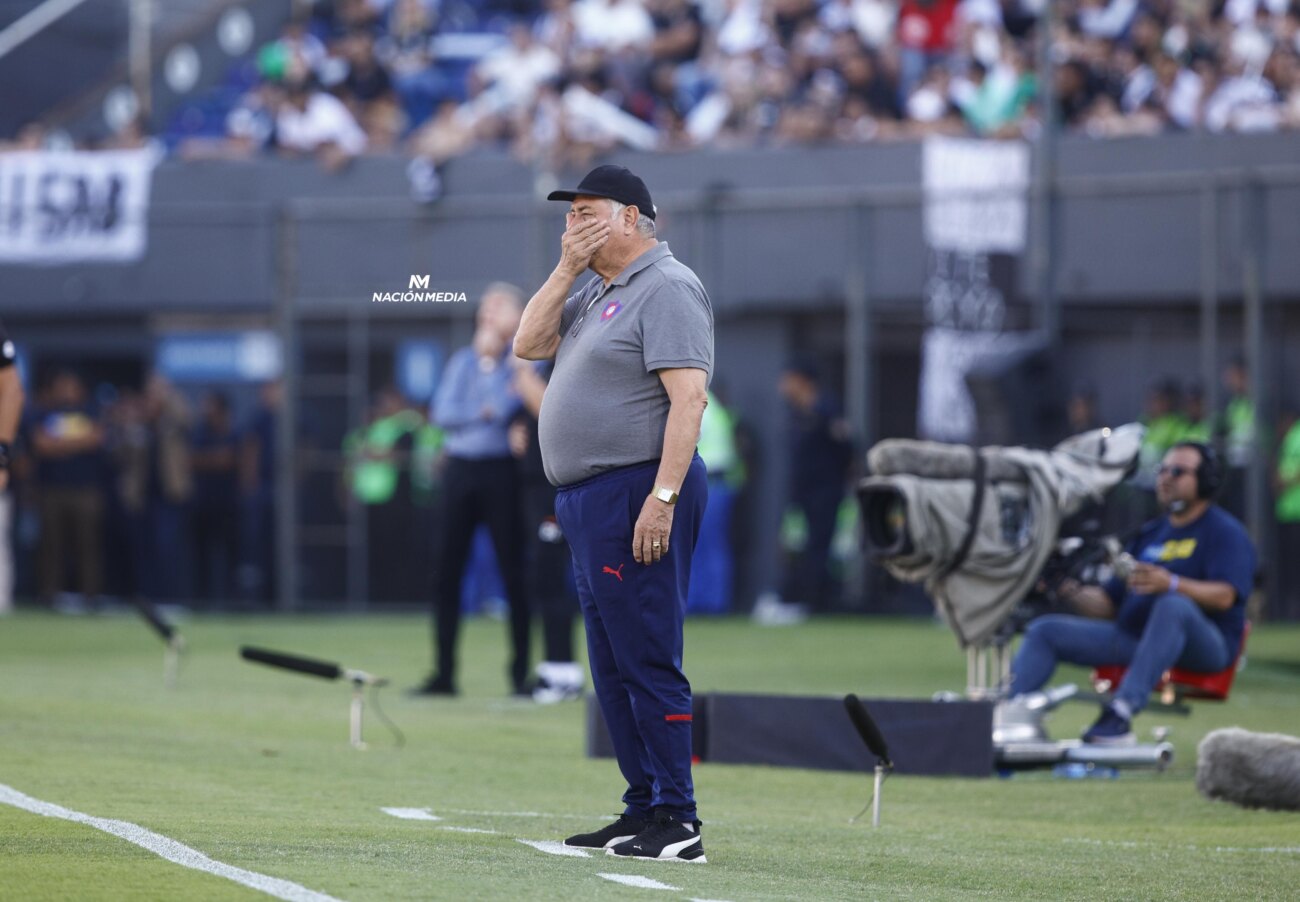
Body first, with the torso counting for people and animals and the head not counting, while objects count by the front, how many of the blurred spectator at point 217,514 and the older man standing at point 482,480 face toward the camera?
2

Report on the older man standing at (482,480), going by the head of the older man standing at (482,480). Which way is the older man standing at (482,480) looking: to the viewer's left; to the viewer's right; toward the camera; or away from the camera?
toward the camera

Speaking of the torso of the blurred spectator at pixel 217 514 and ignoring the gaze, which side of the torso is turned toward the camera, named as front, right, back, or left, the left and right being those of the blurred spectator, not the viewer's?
front

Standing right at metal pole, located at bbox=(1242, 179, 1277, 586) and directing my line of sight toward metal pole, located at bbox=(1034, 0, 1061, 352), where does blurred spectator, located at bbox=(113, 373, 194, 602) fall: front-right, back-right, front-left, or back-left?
front-left

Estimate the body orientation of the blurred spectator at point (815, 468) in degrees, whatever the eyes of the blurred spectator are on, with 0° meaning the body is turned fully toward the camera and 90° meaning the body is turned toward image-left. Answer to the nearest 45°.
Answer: approximately 45°

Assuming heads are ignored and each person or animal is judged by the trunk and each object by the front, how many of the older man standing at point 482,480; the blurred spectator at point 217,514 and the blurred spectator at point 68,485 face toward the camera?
3

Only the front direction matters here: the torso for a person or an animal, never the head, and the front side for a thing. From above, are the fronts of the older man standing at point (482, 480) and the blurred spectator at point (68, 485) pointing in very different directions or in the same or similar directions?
same or similar directions

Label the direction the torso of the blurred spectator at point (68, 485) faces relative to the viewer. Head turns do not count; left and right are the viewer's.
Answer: facing the viewer

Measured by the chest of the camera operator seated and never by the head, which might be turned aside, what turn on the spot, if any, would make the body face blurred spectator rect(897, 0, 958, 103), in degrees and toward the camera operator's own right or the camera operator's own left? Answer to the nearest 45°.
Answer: approximately 135° to the camera operator's own right

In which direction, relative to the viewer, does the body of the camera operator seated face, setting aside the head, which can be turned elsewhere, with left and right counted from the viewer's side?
facing the viewer and to the left of the viewer

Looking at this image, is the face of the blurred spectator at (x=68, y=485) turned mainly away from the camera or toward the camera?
toward the camera
